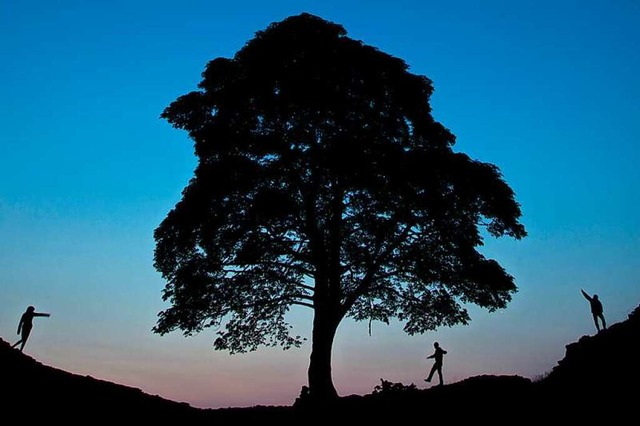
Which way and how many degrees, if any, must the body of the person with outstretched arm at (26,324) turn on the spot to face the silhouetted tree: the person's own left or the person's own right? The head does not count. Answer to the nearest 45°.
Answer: approximately 45° to the person's own right

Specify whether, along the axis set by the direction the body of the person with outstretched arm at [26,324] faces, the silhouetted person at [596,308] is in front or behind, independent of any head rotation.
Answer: in front

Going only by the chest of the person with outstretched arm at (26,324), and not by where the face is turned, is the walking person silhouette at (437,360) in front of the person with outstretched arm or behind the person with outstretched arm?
in front

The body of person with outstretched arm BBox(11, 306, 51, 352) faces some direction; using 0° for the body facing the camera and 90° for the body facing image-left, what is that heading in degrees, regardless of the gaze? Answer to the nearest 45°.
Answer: approximately 270°
